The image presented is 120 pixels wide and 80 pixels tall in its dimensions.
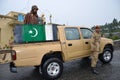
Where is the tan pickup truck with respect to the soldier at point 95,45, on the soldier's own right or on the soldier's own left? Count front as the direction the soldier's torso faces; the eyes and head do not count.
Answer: on the soldier's own right

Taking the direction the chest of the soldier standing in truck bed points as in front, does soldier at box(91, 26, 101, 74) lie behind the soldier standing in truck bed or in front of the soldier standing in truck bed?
in front

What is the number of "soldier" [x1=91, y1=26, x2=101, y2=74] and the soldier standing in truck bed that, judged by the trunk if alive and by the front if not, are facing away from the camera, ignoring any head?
0

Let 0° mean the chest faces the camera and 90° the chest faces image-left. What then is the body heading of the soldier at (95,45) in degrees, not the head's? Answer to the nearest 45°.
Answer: approximately 315°

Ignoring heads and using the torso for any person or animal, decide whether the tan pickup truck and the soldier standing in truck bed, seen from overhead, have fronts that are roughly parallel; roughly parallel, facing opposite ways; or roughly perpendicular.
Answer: roughly perpendicular

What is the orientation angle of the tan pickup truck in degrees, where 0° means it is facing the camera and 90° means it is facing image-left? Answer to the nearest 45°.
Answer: approximately 225°

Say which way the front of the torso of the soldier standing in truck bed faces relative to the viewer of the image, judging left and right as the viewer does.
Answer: facing the viewer and to the right of the viewer

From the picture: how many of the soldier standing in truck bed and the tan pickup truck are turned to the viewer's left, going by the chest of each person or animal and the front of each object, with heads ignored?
0

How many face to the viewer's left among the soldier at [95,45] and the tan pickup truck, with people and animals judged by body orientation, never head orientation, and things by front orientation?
0

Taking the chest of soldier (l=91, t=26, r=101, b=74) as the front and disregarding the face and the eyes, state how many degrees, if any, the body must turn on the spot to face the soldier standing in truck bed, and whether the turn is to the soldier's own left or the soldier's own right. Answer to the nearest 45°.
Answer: approximately 135° to the soldier's own right

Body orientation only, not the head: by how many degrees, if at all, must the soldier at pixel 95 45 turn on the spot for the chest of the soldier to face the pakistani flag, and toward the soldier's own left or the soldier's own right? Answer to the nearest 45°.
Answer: approximately 90° to the soldier's own right
